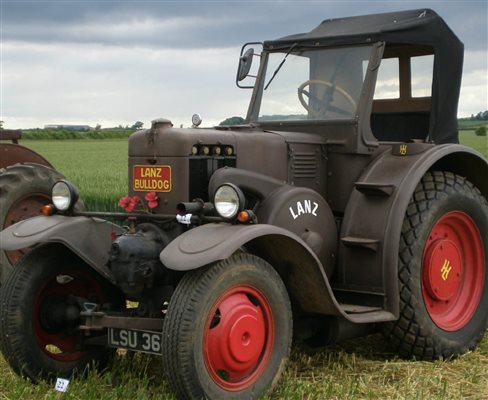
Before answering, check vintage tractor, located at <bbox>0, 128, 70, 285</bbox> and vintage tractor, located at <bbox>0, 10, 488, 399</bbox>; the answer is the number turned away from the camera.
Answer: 0

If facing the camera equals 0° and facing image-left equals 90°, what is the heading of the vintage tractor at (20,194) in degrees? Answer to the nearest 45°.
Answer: approximately 45°

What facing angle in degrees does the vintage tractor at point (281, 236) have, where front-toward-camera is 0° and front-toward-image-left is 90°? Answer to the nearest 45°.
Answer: approximately 45°

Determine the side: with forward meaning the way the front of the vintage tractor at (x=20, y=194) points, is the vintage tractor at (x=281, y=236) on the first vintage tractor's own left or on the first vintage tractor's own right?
on the first vintage tractor's own left

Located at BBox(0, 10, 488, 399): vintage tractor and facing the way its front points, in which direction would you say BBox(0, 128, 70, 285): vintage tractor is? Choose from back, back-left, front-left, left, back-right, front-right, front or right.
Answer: right
